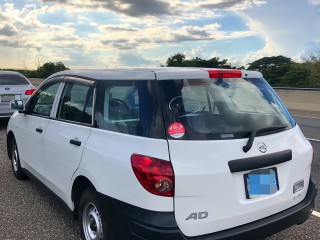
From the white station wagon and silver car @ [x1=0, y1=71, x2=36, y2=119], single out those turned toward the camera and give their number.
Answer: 0

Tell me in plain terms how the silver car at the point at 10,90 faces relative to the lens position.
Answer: facing away from the viewer

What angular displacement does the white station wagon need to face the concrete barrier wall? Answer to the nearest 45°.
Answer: approximately 90° to its right

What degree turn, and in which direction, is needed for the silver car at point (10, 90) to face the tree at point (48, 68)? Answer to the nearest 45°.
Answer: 0° — it already faces it

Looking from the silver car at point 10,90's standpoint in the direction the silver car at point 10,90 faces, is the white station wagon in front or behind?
behind

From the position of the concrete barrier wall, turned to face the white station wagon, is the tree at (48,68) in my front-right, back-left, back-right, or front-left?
back-right

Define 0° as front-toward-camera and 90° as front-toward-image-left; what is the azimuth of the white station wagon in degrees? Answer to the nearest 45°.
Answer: approximately 135°

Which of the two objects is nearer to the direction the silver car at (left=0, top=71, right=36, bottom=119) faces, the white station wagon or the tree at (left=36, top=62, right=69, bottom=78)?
the tree
